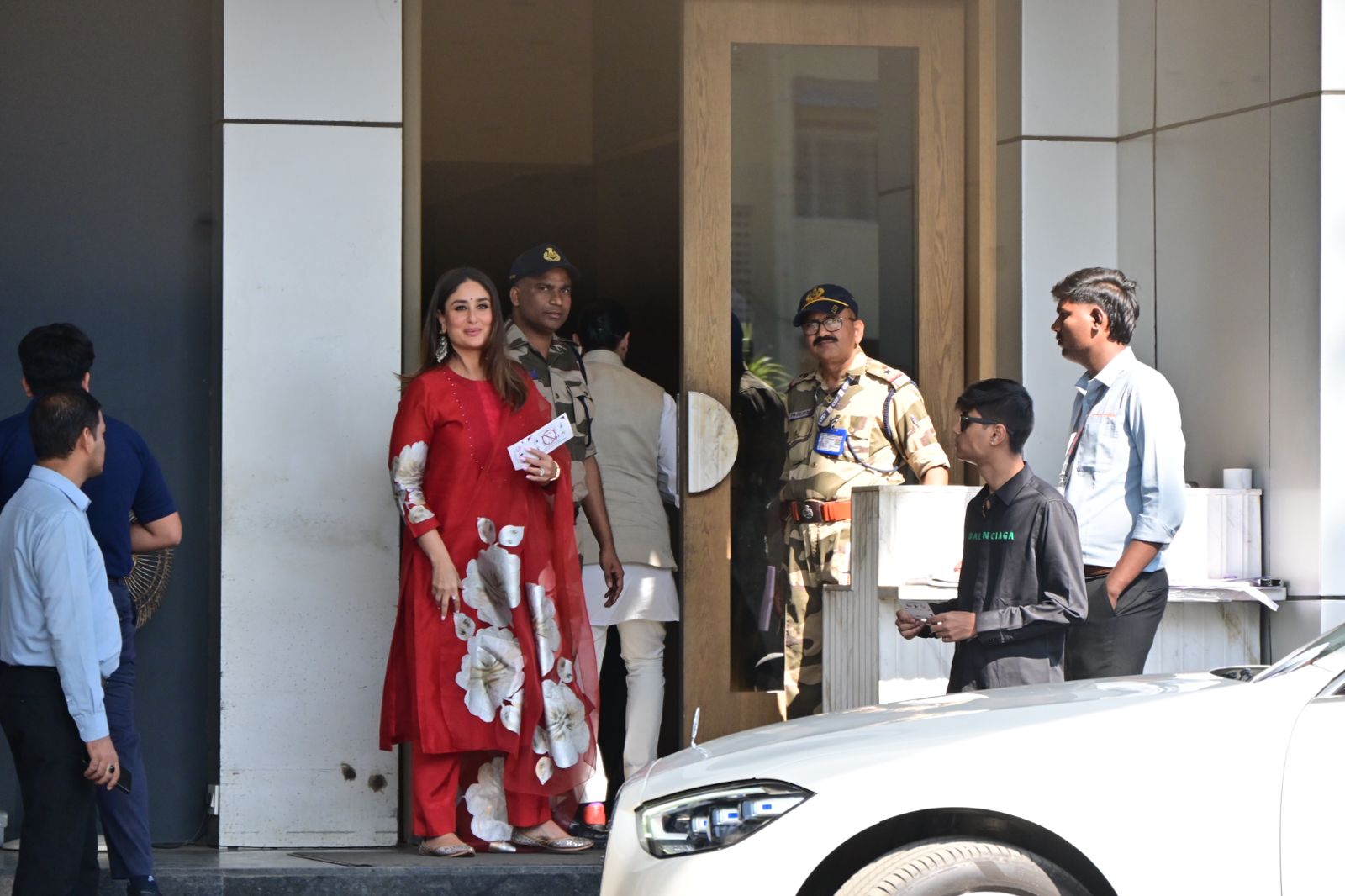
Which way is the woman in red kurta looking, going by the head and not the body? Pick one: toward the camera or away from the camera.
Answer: toward the camera

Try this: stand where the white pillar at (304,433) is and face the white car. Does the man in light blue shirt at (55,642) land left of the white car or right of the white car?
right

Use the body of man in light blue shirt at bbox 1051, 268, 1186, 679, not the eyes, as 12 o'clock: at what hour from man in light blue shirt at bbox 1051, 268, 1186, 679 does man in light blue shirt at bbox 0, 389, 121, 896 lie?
man in light blue shirt at bbox 0, 389, 121, 896 is roughly at 11 o'clock from man in light blue shirt at bbox 1051, 268, 1186, 679.

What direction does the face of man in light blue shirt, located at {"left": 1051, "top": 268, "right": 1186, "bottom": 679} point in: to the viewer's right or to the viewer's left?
to the viewer's left

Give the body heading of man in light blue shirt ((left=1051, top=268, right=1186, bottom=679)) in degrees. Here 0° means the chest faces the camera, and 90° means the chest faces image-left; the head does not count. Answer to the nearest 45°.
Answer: approximately 90°

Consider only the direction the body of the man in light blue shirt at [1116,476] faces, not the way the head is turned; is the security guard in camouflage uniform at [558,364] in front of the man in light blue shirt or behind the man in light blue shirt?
in front

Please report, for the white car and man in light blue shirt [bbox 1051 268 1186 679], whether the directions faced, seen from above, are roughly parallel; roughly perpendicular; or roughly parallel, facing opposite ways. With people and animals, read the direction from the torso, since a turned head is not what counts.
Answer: roughly parallel

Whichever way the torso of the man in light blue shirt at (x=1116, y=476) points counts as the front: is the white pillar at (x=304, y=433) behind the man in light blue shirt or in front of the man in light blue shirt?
in front

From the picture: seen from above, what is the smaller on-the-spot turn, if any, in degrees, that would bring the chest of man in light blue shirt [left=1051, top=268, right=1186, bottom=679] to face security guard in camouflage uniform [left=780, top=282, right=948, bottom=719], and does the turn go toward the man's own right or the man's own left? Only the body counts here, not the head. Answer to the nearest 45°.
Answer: approximately 45° to the man's own right

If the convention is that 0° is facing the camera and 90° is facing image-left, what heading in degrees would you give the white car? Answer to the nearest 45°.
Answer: approximately 90°

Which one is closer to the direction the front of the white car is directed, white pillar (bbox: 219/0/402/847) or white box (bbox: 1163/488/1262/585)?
the white pillar
